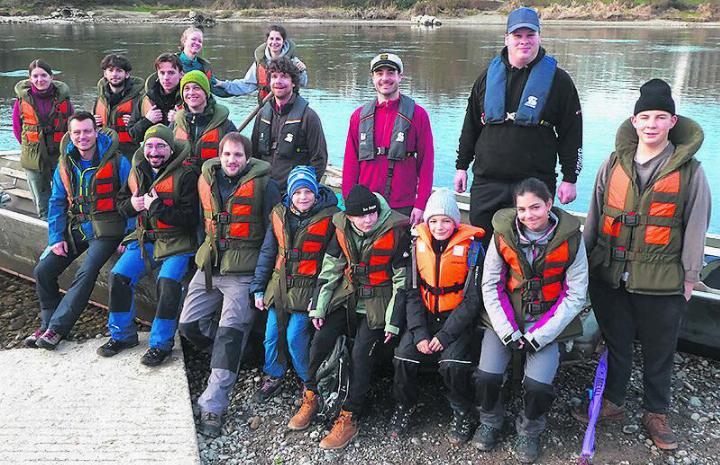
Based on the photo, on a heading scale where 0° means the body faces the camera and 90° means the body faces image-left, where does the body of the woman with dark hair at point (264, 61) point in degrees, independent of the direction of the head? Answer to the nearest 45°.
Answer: approximately 0°

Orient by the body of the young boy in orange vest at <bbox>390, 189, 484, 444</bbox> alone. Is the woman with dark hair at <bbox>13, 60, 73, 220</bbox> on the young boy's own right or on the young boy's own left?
on the young boy's own right

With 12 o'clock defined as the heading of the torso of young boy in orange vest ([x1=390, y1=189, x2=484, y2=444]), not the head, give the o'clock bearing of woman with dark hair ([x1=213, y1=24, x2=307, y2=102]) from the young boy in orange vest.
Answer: The woman with dark hair is roughly at 5 o'clock from the young boy in orange vest.

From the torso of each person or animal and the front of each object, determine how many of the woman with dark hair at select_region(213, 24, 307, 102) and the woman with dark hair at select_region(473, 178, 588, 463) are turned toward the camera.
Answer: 2

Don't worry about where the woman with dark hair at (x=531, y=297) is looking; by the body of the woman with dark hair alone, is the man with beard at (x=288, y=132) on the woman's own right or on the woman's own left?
on the woman's own right

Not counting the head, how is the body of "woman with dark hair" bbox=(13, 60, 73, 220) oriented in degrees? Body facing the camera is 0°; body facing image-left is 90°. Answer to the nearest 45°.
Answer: approximately 0°
